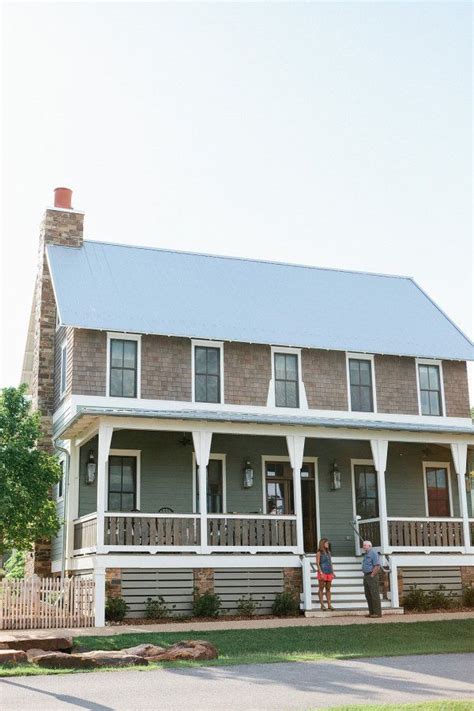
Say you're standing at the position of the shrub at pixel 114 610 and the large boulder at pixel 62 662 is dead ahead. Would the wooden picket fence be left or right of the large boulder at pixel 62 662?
right

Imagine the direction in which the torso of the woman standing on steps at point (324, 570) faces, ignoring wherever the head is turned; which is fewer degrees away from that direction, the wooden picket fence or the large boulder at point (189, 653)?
the large boulder

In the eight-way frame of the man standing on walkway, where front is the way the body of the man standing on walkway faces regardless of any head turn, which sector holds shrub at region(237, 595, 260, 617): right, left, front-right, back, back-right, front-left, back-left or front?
front-right

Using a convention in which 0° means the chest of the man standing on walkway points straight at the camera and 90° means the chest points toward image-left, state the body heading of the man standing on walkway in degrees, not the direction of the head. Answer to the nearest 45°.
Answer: approximately 45°

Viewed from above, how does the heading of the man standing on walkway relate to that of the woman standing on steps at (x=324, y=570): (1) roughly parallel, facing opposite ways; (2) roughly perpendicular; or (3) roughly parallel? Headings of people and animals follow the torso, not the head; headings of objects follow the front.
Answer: roughly perpendicular

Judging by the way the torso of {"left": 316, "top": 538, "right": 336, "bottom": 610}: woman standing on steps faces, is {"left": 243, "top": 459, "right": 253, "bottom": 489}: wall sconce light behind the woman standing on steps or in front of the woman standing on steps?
behind
